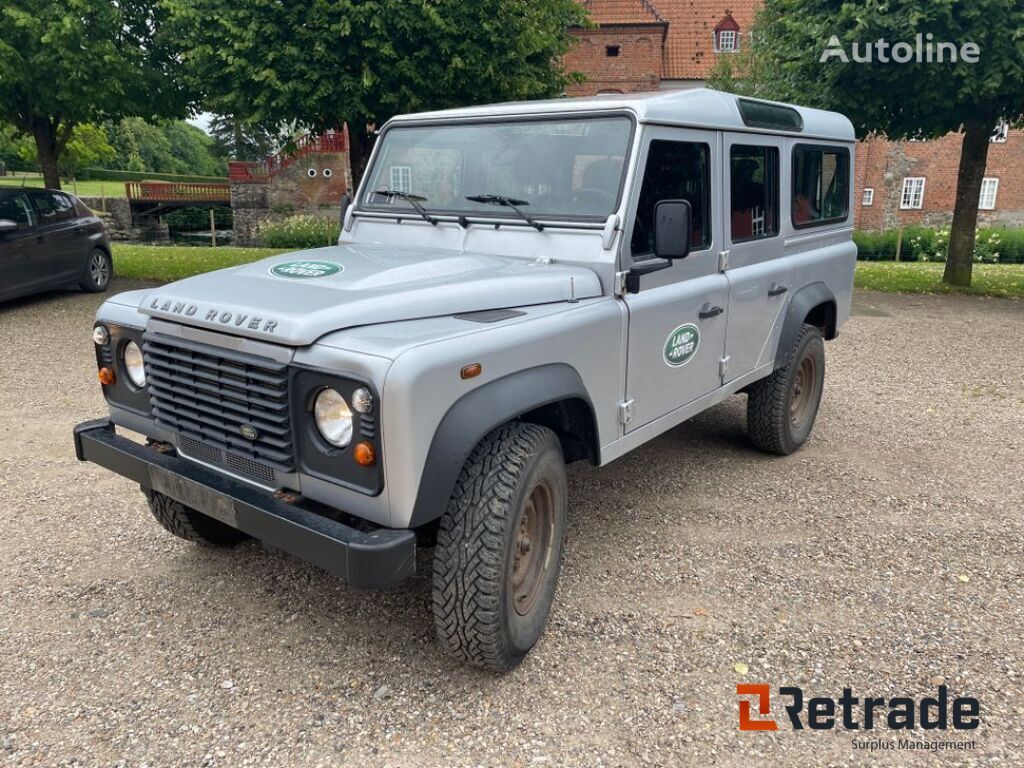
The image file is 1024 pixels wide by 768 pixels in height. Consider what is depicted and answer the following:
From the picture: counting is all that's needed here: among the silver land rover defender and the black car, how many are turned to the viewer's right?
0

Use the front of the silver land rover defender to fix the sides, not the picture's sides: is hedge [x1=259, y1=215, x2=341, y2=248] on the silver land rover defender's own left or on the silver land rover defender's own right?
on the silver land rover defender's own right

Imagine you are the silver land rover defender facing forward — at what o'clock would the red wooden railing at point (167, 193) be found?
The red wooden railing is roughly at 4 o'clock from the silver land rover defender.

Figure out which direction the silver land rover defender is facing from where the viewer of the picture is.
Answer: facing the viewer and to the left of the viewer

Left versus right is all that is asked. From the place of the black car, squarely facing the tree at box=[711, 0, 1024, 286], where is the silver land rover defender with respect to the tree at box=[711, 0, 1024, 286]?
right

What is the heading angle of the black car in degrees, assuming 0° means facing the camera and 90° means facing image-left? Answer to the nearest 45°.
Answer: approximately 45°

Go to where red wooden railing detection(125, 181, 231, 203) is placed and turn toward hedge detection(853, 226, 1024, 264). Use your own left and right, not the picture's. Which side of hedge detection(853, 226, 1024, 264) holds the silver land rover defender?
right

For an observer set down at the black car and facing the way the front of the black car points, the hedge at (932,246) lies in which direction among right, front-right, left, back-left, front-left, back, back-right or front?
back-left

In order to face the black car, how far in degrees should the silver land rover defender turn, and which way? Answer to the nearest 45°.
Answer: approximately 90° to its right
